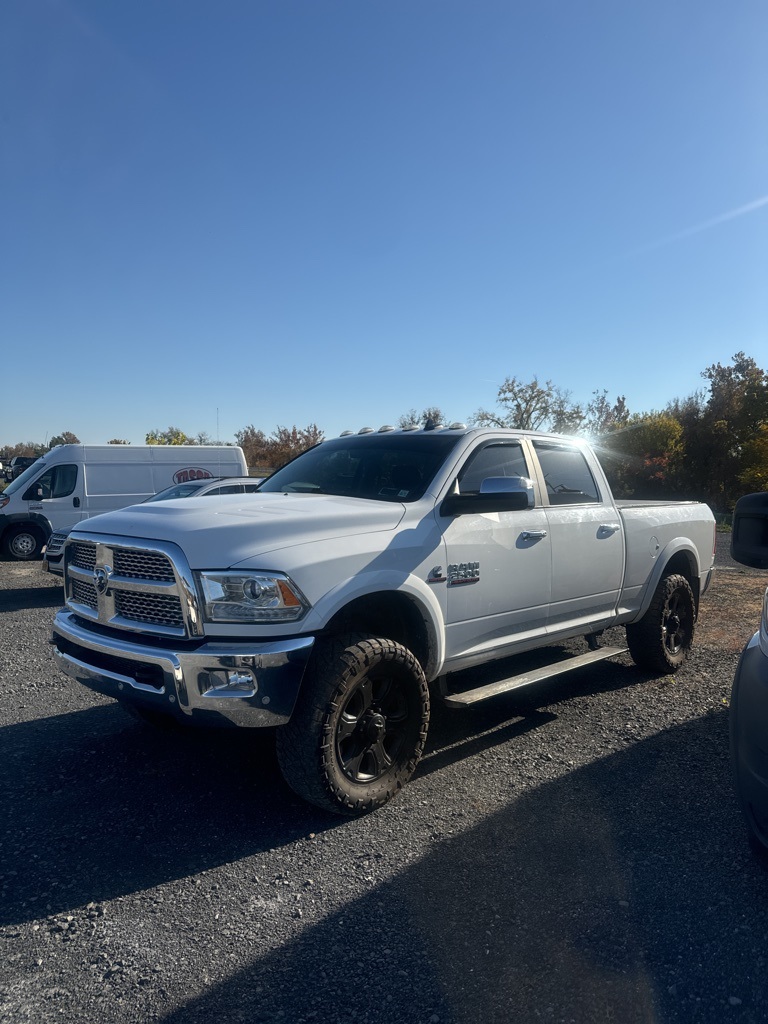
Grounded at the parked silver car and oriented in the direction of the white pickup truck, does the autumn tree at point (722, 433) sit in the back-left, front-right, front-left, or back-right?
back-left

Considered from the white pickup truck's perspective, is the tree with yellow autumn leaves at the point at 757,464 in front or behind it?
behind

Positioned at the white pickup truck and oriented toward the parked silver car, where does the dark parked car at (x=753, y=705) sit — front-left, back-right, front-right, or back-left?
back-right

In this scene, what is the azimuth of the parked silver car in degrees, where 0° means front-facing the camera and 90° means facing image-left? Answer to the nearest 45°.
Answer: approximately 45°

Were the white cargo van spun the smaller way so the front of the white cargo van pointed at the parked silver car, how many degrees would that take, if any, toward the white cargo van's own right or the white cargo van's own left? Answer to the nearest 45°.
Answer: approximately 135° to the white cargo van's own left

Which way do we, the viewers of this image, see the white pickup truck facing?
facing the viewer and to the left of the viewer

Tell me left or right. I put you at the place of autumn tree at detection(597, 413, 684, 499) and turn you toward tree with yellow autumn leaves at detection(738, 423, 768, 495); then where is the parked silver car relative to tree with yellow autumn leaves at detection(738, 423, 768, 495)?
right

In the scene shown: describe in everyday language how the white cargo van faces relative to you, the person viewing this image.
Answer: facing to the left of the viewer

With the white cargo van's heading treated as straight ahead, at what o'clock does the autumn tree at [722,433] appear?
The autumn tree is roughly at 5 o'clock from the white cargo van.

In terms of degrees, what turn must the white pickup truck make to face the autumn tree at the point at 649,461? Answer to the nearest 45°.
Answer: approximately 135° to its right

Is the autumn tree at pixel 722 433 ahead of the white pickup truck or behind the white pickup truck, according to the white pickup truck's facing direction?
behind

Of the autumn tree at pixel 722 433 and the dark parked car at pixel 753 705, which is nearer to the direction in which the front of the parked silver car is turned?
the dark parked car

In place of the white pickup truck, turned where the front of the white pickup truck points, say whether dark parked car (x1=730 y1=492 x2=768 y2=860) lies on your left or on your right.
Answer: on your left
